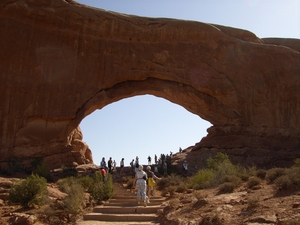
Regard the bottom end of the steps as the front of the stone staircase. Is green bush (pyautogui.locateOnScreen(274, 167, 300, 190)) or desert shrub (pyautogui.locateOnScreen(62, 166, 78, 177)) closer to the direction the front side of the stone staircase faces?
the green bush

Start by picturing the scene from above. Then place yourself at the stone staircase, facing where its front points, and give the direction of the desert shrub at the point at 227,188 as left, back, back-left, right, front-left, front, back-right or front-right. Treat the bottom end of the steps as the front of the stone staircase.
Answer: left

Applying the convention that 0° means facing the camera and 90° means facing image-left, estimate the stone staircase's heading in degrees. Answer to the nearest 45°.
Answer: approximately 0°

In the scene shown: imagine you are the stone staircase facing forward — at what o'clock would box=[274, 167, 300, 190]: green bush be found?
The green bush is roughly at 8 o'clock from the stone staircase.

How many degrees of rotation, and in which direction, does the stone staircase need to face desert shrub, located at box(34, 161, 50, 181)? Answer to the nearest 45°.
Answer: approximately 135° to its right

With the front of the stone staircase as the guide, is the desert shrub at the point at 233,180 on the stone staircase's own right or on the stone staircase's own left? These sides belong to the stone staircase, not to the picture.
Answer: on the stone staircase's own left

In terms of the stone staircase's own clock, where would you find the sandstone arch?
The sandstone arch is roughly at 6 o'clock from the stone staircase.

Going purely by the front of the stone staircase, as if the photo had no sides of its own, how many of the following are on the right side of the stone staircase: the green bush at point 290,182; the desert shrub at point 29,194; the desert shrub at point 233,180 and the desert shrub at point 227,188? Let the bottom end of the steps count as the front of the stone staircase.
1

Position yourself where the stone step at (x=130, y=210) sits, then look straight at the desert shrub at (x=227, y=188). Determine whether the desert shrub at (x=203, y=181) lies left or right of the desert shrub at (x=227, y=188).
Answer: left

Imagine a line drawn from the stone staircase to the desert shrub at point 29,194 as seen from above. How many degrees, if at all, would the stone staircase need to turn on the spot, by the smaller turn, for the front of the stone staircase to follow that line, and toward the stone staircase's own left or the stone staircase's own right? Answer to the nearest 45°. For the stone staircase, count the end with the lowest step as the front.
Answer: approximately 90° to the stone staircase's own right

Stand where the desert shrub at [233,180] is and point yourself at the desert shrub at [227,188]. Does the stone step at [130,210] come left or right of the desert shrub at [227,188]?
right
